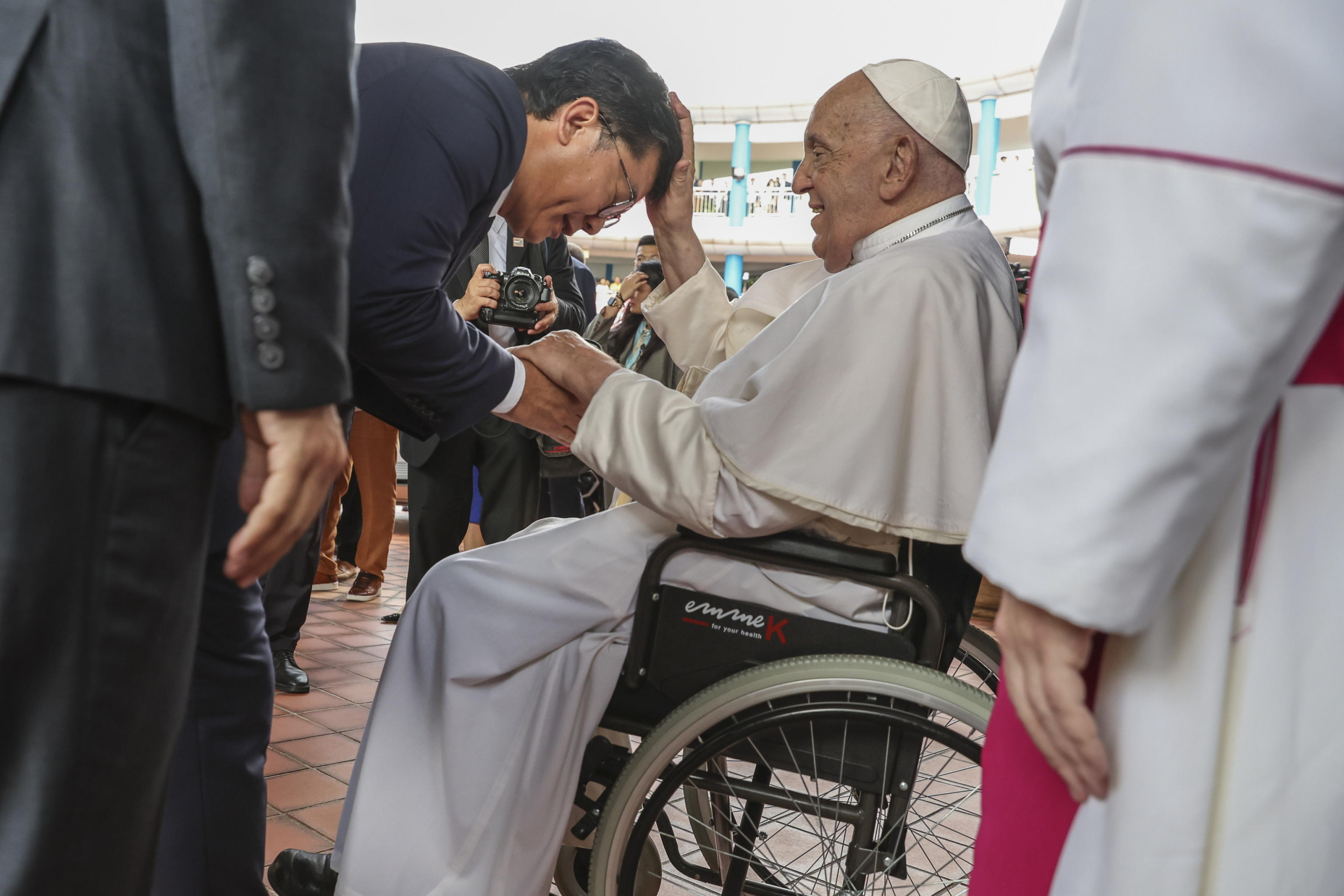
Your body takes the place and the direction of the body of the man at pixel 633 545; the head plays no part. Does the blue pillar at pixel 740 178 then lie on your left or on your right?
on your right

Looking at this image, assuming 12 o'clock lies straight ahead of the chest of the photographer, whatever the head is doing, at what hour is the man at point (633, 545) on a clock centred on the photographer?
The man is roughly at 12 o'clock from the photographer.

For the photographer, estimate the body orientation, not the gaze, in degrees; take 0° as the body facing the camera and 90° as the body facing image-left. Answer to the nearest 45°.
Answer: approximately 0°

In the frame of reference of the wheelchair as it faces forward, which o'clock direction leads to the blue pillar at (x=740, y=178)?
The blue pillar is roughly at 3 o'clock from the wheelchair.

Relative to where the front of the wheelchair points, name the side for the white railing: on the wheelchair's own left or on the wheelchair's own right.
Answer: on the wheelchair's own right

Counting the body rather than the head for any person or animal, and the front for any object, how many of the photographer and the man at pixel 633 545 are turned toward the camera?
1

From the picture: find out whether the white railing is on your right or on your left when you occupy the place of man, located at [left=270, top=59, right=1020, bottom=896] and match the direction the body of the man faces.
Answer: on your right

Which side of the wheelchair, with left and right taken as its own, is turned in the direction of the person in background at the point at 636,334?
right

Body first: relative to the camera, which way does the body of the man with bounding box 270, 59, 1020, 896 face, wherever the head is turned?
to the viewer's left

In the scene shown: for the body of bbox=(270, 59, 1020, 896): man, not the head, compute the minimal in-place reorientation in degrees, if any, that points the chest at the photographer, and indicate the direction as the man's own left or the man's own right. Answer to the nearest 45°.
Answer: approximately 90° to the man's own right

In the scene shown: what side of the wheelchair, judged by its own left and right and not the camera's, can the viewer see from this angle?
left

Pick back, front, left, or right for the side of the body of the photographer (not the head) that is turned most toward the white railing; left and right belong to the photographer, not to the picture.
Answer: back
